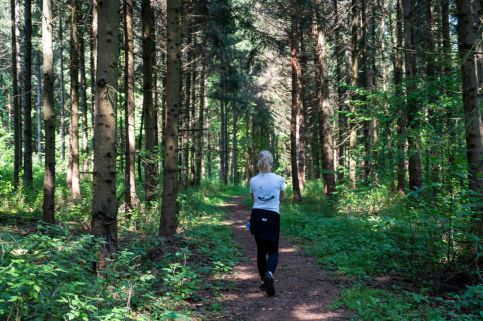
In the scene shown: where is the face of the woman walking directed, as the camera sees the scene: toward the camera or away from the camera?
away from the camera

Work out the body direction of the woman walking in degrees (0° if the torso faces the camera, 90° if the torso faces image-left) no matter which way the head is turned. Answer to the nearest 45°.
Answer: approximately 180°
